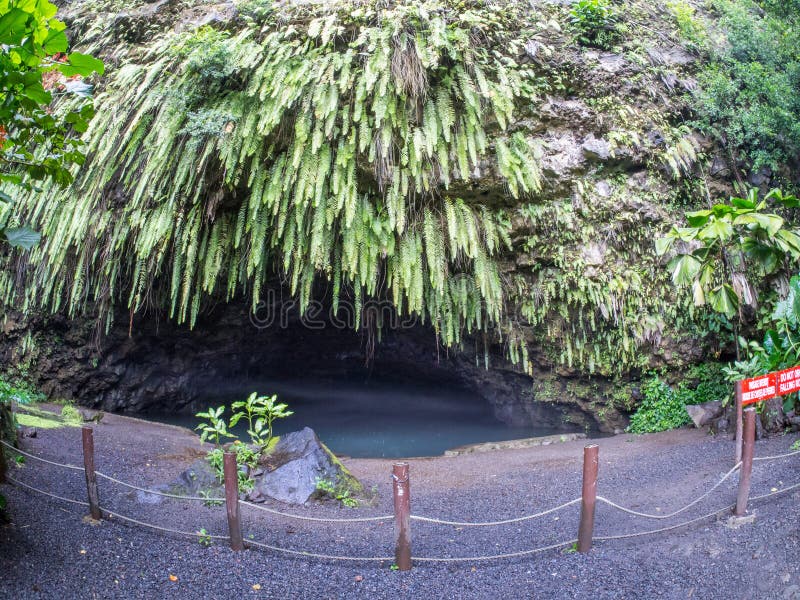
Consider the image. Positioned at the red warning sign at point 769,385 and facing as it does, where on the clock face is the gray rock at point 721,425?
The gray rock is roughly at 4 o'clock from the red warning sign.

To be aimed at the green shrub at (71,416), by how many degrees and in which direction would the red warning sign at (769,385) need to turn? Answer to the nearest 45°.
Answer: approximately 45° to its right

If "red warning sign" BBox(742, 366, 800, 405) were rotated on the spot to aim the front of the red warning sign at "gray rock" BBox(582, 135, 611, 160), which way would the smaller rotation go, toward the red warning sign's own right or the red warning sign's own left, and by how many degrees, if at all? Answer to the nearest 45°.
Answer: approximately 90° to the red warning sign's own right

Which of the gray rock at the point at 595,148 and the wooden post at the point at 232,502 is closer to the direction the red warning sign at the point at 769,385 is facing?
the wooden post

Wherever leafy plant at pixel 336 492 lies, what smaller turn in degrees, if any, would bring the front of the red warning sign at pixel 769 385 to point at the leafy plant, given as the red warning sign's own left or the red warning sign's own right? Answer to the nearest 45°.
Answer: approximately 45° to the red warning sign's own right

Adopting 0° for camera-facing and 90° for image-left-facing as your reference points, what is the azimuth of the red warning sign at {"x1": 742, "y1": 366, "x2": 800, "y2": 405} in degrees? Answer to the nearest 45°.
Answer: approximately 45°

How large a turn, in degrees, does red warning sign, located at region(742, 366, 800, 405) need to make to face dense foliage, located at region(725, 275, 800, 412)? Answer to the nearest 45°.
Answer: approximately 135° to its right

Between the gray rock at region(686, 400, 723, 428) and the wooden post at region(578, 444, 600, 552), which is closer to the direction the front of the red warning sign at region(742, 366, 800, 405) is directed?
the wooden post
